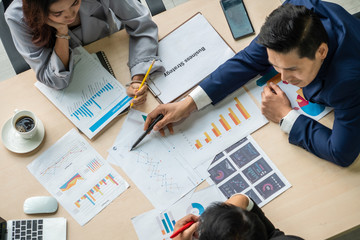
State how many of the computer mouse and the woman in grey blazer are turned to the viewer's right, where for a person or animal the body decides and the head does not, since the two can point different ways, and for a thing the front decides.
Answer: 0

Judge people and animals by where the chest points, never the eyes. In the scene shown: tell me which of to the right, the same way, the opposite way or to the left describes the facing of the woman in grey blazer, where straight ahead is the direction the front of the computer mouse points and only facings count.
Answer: to the left

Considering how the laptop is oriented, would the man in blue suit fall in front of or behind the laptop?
in front

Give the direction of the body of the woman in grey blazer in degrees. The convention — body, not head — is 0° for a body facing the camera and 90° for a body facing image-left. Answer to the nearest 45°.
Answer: approximately 0°

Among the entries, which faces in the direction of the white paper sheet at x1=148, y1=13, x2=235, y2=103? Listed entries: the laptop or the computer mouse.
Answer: the laptop

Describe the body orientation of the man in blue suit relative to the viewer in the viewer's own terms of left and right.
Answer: facing the viewer and to the left of the viewer

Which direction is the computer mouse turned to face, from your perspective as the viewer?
facing to the left of the viewer

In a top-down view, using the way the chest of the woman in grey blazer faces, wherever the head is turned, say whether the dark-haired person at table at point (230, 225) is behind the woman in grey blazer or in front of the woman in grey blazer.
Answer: in front
